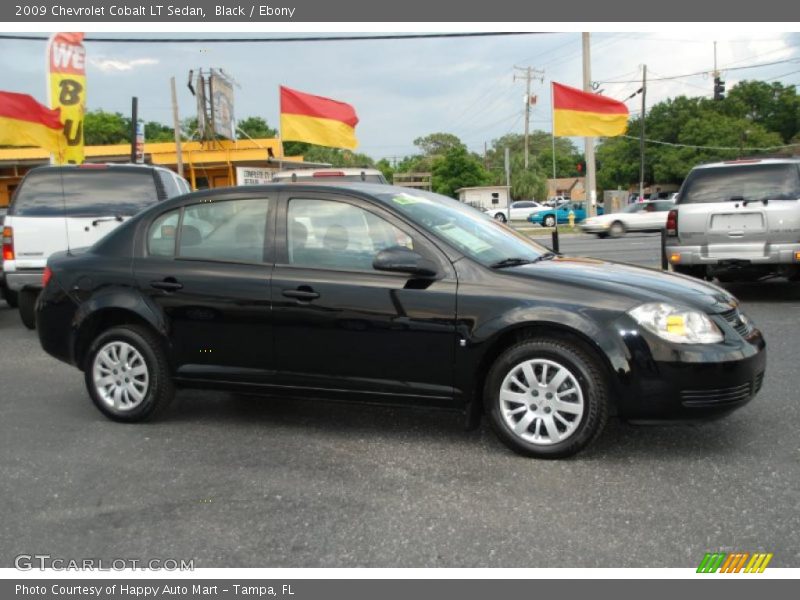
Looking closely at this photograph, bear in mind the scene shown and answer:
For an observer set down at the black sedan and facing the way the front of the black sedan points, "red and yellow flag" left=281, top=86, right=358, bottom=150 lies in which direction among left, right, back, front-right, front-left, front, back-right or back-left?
back-left

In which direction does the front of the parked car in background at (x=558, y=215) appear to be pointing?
to the viewer's left

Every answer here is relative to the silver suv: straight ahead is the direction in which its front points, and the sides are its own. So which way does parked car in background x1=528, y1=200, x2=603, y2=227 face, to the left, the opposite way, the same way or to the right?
to the left

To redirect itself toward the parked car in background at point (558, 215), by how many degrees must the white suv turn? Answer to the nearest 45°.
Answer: approximately 45° to its right

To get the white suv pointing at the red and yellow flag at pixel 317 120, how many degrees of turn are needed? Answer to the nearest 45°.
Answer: approximately 45° to its right

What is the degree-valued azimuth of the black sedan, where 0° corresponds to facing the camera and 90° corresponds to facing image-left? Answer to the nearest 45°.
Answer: approximately 315°

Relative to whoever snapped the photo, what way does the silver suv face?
facing away from the viewer

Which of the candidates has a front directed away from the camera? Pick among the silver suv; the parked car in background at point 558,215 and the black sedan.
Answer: the silver suv

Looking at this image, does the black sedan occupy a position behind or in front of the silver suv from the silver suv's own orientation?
behind

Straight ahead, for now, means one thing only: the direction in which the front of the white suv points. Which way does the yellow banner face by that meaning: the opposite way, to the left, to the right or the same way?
the opposite way

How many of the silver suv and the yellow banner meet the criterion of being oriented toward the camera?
1

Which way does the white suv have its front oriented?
away from the camera

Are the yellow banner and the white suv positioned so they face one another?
yes
